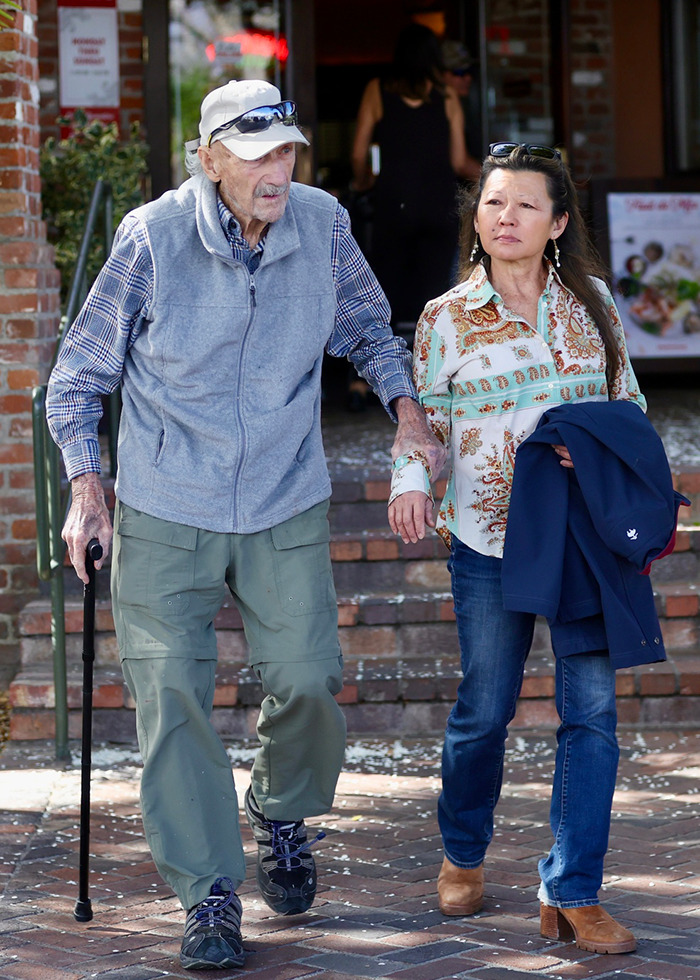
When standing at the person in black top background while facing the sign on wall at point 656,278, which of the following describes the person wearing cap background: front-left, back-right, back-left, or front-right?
front-left

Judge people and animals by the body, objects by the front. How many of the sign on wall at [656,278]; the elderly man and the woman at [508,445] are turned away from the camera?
0

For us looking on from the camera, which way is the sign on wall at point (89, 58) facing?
facing the viewer

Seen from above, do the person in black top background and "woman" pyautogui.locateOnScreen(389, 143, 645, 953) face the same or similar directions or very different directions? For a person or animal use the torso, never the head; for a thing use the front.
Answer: very different directions

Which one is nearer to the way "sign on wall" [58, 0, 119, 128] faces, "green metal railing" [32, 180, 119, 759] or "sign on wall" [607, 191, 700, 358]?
the green metal railing

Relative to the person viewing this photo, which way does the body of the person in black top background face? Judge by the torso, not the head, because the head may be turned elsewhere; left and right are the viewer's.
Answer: facing away from the viewer

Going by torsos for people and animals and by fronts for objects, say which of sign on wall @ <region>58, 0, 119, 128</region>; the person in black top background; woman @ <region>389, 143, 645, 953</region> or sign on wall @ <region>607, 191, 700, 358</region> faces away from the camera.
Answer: the person in black top background

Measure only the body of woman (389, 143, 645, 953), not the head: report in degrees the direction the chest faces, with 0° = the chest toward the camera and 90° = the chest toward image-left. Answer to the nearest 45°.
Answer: approximately 0°

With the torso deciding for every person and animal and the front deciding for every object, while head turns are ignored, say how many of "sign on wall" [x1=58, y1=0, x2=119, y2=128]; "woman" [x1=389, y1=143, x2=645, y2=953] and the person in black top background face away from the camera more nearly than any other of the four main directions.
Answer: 1

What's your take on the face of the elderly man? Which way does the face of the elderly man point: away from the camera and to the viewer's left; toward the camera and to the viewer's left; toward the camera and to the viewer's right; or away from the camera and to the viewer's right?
toward the camera and to the viewer's right

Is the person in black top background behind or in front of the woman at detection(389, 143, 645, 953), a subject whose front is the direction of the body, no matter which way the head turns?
behind

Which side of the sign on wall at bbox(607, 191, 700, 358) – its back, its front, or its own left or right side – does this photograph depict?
front
